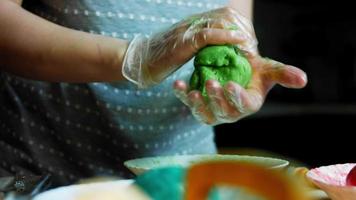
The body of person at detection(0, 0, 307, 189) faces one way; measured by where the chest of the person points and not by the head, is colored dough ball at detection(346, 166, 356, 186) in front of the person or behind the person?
in front

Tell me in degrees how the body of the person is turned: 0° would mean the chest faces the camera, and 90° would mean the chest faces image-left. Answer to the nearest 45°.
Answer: approximately 315°

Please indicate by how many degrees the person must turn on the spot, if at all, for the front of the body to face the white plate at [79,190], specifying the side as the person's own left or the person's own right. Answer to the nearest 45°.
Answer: approximately 45° to the person's own right
